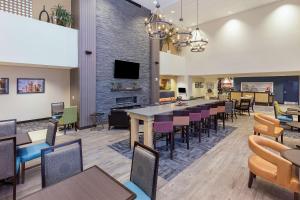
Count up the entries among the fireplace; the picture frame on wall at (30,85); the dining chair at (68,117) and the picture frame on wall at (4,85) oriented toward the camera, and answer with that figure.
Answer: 3

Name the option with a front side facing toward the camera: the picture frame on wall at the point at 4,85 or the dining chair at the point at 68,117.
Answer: the picture frame on wall

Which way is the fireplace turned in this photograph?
toward the camera

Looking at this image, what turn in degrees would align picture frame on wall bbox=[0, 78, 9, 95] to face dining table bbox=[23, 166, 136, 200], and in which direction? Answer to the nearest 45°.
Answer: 0° — it already faces it

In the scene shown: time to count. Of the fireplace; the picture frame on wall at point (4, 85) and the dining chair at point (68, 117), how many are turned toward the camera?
2

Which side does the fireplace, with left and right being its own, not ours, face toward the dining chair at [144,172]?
front

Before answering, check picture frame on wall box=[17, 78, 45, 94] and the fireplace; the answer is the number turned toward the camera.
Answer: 2
